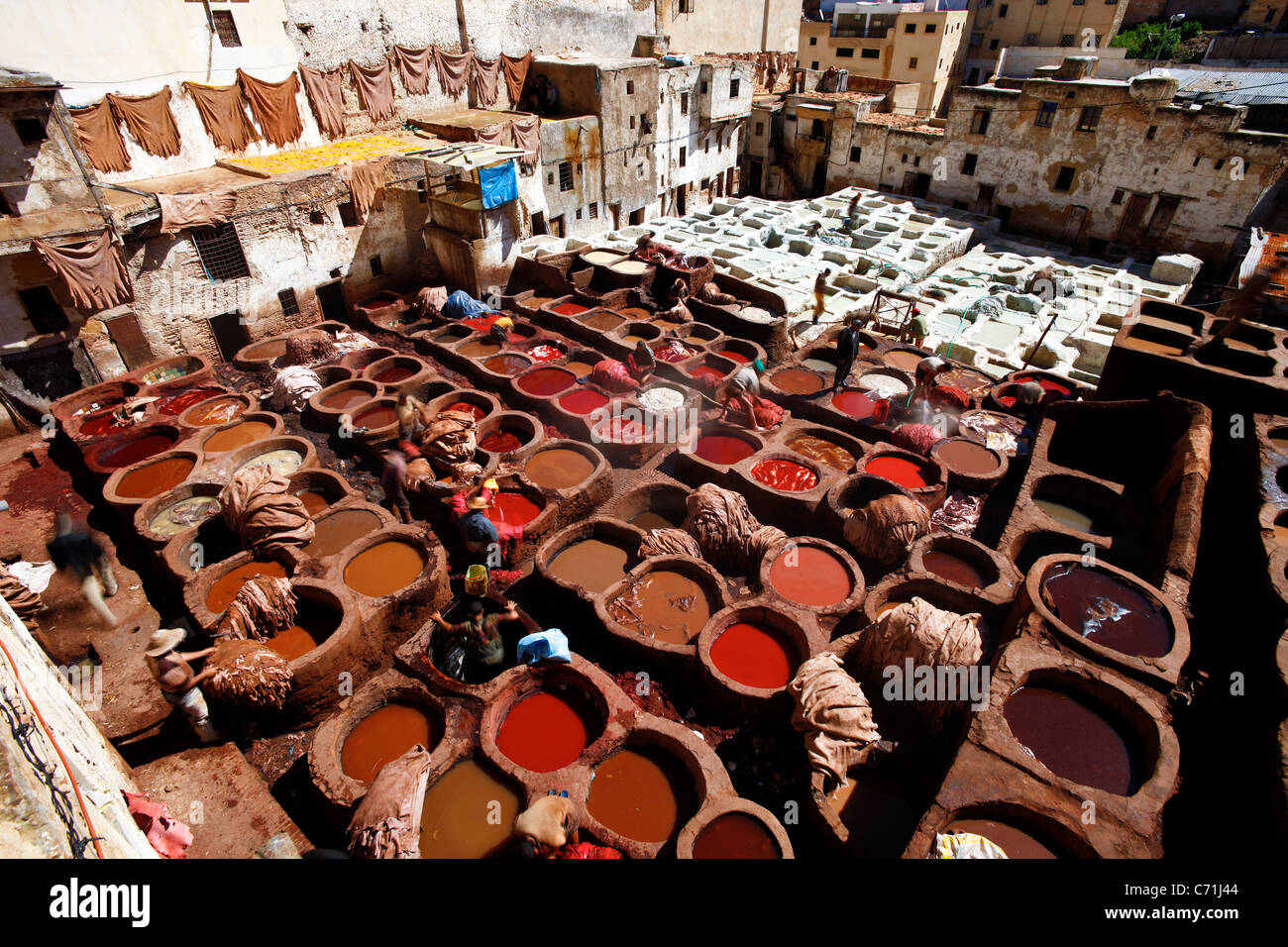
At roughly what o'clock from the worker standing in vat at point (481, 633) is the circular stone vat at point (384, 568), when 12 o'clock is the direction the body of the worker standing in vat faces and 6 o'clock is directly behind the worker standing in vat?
The circular stone vat is roughly at 11 o'clock from the worker standing in vat.

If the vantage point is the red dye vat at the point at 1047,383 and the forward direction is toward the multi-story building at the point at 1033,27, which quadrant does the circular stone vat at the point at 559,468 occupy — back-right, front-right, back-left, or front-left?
back-left

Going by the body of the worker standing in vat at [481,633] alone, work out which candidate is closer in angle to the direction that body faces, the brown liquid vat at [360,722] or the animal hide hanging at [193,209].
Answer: the animal hide hanging

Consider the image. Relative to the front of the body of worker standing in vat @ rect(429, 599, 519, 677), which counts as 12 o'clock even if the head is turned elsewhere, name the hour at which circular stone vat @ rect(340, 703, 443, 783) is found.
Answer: The circular stone vat is roughly at 8 o'clock from the worker standing in vat.

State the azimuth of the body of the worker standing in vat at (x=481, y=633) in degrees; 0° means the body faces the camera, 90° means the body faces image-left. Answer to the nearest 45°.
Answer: approximately 180°

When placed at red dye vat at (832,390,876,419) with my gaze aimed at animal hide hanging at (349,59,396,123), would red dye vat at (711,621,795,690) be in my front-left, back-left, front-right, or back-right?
back-left
